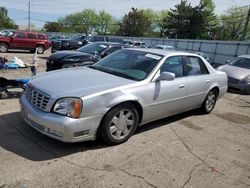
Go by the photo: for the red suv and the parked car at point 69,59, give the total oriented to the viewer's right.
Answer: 0

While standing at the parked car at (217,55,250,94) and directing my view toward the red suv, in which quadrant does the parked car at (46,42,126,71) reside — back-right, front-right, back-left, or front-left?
front-left

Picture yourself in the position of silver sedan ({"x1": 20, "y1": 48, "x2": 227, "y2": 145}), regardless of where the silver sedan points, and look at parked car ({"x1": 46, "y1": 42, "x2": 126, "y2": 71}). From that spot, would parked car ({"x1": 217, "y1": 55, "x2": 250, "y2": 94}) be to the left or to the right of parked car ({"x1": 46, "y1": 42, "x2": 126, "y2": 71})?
right

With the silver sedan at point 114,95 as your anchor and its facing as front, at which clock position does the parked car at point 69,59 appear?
The parked car is roughly at 4 o'clock from the silver sedan.

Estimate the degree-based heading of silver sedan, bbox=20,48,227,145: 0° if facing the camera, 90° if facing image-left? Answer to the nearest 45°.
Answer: approximately 45°

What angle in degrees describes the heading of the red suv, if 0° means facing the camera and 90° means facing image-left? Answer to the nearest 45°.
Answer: approximately 90°

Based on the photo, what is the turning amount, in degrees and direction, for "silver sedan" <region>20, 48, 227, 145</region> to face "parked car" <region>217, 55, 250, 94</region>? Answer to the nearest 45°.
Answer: approximately 180°

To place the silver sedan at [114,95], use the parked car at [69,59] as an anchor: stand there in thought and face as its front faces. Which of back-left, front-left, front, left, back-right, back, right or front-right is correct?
front-left

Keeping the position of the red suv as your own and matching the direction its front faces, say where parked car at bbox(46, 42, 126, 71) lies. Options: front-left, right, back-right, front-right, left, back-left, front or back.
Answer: left

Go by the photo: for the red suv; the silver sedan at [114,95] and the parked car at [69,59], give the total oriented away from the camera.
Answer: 0

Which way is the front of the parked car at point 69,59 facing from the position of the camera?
facing the viewer and to the left of the viewer

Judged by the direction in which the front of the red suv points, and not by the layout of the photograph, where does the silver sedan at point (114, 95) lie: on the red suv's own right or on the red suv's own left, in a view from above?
on the red suv's own left

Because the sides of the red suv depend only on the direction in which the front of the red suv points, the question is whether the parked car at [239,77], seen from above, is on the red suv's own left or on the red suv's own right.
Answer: on the red suv's own left
